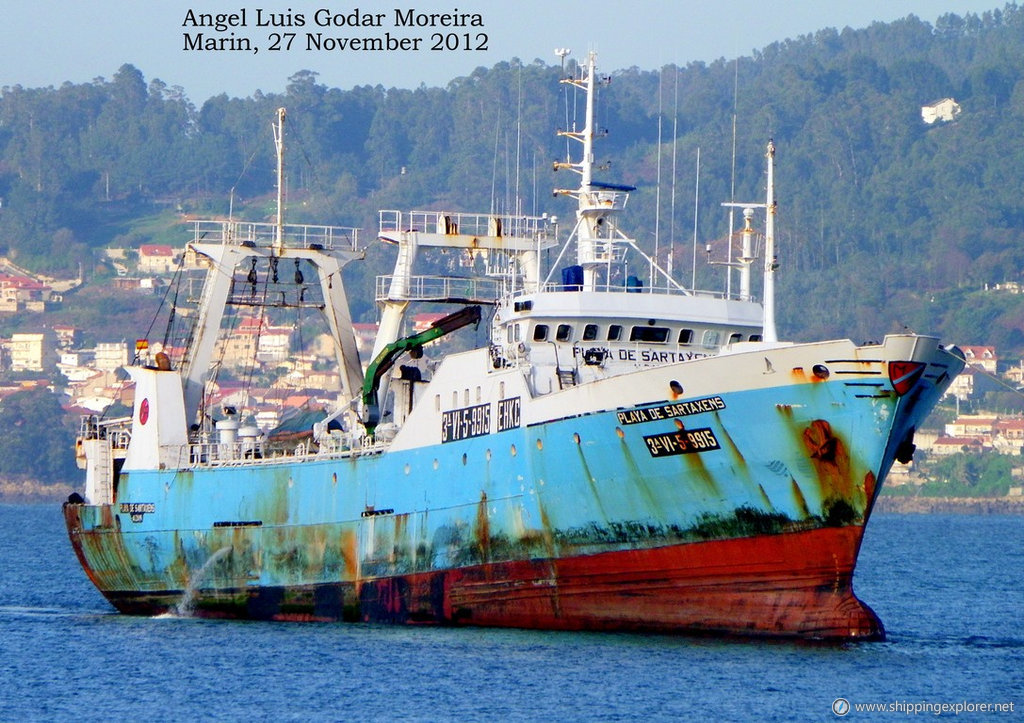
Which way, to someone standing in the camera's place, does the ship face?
facing the viewer and to the right of the viewer
